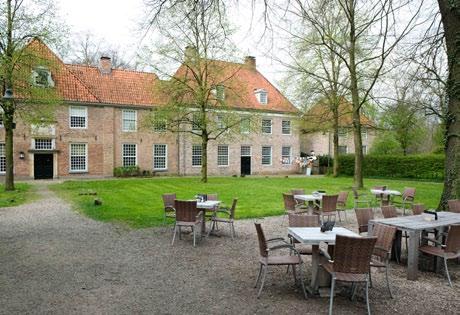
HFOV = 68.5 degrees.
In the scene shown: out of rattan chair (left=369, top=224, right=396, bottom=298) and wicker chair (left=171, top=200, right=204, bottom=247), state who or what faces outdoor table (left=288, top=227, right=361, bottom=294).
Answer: the rattan chair

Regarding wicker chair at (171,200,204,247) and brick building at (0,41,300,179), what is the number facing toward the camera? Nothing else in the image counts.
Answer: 1

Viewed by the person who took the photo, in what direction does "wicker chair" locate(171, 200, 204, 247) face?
facing away from the viewer and to the right of the viewer

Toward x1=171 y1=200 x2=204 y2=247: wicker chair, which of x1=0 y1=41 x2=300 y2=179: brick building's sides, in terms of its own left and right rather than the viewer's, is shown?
front

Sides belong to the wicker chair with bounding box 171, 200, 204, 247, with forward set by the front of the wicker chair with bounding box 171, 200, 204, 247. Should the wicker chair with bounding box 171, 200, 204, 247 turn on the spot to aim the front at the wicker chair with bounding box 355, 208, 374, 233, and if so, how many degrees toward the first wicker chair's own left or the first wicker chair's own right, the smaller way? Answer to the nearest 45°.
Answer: approximately 90° to the first wicker chair's own right

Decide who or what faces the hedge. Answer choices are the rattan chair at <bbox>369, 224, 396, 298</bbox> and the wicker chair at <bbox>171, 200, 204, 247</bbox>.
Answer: the wicker chair

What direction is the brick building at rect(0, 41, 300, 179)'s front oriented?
toward the camera

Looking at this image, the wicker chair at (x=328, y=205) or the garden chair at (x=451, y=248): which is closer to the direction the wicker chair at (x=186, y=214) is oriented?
the wicker chair

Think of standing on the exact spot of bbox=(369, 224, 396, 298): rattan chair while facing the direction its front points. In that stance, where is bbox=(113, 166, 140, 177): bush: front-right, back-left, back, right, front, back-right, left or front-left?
right

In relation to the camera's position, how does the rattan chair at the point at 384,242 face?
facing the viewer and to the left of the viewer

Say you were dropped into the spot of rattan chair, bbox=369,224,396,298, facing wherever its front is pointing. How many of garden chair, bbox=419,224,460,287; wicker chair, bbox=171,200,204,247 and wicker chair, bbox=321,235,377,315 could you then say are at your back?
1

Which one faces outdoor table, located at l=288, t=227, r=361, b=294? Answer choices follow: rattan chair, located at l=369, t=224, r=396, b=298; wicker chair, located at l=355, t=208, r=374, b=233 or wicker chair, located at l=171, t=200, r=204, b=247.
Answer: the rattan chair

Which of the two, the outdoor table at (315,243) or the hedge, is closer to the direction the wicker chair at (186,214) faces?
the hedge

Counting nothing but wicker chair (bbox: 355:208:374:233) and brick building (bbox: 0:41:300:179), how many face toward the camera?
1

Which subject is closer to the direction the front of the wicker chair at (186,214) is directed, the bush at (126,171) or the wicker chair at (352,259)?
the bush

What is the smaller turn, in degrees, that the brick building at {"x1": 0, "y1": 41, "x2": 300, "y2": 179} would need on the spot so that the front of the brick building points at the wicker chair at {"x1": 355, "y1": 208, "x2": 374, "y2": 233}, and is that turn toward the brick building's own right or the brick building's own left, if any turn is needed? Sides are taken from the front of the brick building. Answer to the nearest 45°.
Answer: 0° — it already faces it

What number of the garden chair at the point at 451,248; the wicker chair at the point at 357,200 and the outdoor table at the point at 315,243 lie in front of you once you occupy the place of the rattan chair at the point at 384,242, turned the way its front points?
1
